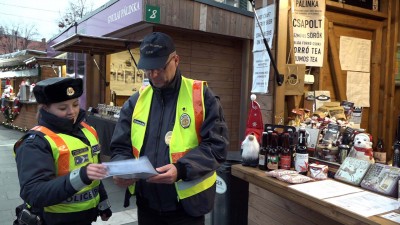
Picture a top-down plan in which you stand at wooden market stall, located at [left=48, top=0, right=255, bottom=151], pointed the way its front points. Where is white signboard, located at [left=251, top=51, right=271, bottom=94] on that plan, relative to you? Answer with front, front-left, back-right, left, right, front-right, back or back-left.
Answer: front-left

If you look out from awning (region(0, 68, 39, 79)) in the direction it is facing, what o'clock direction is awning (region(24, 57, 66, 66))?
awning (region(24, 57, 66, 66)) is roughly at 10 o'clock from awning (region(0, 68, 39, 79)).

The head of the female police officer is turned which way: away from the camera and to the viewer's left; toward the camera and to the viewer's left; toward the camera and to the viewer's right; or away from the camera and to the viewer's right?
toward the camera and to the viewer's right

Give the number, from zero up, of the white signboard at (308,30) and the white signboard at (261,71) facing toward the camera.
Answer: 2
